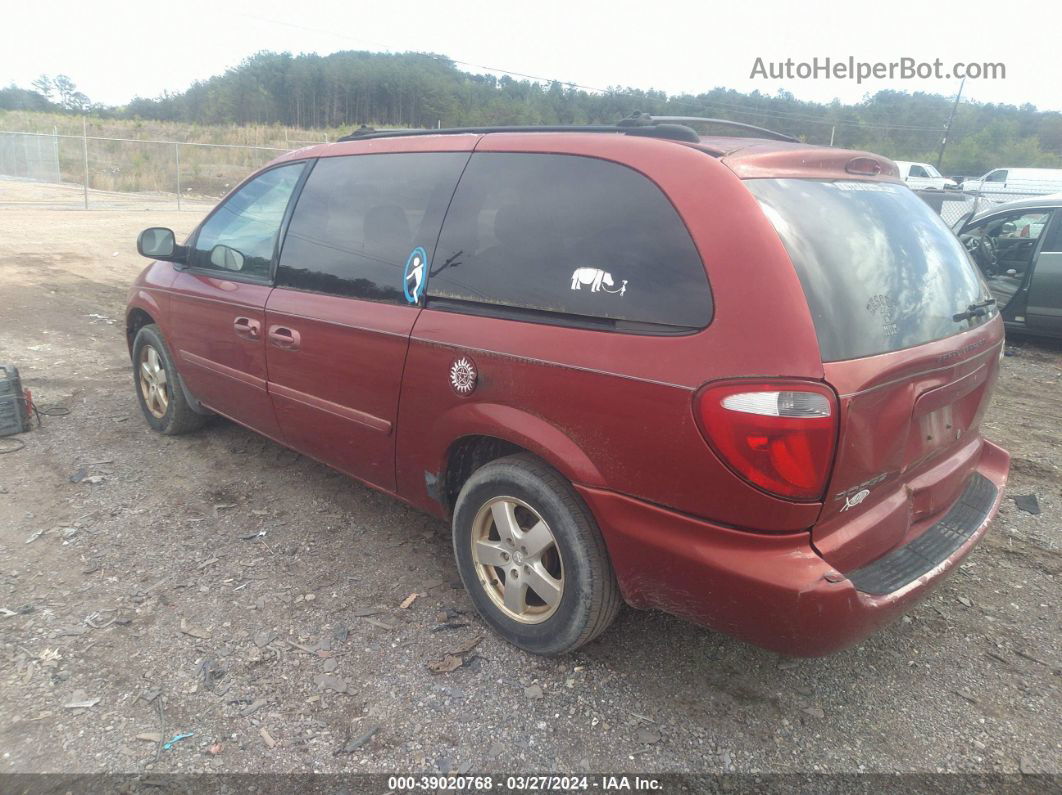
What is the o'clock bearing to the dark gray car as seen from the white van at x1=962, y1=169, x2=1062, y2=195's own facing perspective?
The dark gray car is roughly at 9 o'clock from the white van.

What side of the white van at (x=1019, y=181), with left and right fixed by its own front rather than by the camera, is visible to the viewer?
left

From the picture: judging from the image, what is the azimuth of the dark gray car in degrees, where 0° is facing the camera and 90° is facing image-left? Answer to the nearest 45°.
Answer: approximately 90°

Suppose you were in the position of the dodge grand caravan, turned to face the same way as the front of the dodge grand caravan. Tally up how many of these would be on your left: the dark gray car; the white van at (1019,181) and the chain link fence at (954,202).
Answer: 0

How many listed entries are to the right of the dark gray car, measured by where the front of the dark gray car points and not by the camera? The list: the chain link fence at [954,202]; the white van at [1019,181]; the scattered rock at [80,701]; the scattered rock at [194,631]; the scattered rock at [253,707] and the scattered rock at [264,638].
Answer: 2

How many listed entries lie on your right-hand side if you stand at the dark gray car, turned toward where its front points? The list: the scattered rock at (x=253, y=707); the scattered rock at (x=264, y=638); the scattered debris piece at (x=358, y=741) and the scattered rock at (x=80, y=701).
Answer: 0

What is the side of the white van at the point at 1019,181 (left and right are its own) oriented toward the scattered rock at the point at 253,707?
left

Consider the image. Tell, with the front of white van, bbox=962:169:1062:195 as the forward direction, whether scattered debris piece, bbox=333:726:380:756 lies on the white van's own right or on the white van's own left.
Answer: on the white van's own left

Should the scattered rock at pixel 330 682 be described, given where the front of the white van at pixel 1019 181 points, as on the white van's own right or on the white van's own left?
on the white van's own left

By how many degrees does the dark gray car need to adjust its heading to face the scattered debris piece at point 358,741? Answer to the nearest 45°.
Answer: approximately 90° to its left

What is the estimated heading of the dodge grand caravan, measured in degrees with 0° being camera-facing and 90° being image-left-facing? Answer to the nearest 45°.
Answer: approximately 135°

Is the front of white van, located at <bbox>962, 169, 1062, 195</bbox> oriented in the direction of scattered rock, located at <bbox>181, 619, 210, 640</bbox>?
no

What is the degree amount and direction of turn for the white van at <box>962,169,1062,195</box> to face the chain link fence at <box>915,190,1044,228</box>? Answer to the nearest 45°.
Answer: approximately 90° to its left
